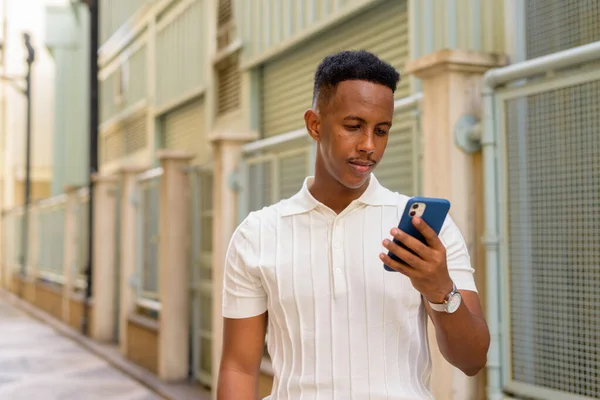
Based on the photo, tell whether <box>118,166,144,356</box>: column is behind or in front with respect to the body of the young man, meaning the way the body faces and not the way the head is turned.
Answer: behind

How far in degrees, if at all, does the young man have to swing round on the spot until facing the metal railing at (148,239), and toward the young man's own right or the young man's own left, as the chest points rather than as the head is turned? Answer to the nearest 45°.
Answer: approximately 180°

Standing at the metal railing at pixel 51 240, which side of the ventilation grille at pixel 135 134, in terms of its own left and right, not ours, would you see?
right

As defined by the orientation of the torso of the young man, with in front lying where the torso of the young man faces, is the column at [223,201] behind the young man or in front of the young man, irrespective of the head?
behind

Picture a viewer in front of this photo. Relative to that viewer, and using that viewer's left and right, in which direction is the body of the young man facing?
facing the viewer

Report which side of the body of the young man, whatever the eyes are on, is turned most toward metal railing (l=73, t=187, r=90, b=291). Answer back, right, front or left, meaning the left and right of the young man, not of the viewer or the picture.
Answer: back

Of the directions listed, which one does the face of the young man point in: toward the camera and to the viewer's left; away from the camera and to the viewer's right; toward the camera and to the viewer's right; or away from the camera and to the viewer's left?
toward the camera and to the viewer's right

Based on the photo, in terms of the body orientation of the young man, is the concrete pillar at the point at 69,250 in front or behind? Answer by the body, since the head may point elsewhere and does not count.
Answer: behind

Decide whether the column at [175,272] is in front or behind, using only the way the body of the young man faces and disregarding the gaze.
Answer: behind

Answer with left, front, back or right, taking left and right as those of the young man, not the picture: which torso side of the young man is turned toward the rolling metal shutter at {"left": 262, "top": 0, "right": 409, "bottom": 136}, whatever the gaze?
back

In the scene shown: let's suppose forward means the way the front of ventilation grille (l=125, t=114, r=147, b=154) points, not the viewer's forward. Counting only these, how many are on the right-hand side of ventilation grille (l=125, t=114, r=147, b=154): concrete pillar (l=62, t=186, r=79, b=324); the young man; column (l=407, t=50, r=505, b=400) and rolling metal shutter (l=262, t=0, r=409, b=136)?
1

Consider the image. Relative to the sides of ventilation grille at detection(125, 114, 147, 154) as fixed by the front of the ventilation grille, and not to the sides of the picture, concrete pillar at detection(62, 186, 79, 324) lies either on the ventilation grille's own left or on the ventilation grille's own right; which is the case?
on the ventilation grille's own right

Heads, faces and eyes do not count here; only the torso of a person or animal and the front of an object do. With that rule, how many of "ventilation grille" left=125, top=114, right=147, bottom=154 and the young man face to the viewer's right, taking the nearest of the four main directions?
0

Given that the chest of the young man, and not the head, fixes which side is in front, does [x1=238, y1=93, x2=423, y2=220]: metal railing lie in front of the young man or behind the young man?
behind
